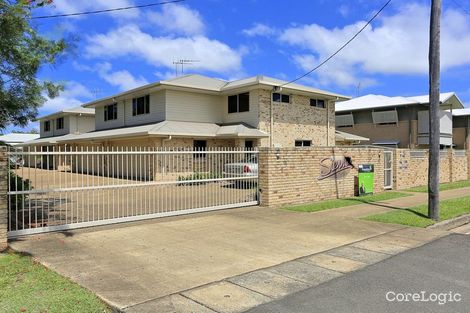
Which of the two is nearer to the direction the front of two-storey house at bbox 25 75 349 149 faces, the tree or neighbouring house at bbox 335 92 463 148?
the tree

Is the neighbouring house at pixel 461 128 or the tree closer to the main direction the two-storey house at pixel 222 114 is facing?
the tree

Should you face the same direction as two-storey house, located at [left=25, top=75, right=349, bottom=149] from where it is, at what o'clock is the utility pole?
The utility pole is roughly at 10 o'clock from the two-storey house.

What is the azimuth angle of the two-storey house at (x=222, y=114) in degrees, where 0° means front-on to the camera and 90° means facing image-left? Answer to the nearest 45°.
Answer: approximately 45°

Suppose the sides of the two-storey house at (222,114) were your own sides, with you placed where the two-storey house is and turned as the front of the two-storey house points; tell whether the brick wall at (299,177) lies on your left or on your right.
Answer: on your left

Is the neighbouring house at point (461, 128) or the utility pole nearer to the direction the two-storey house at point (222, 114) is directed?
the utility pole
